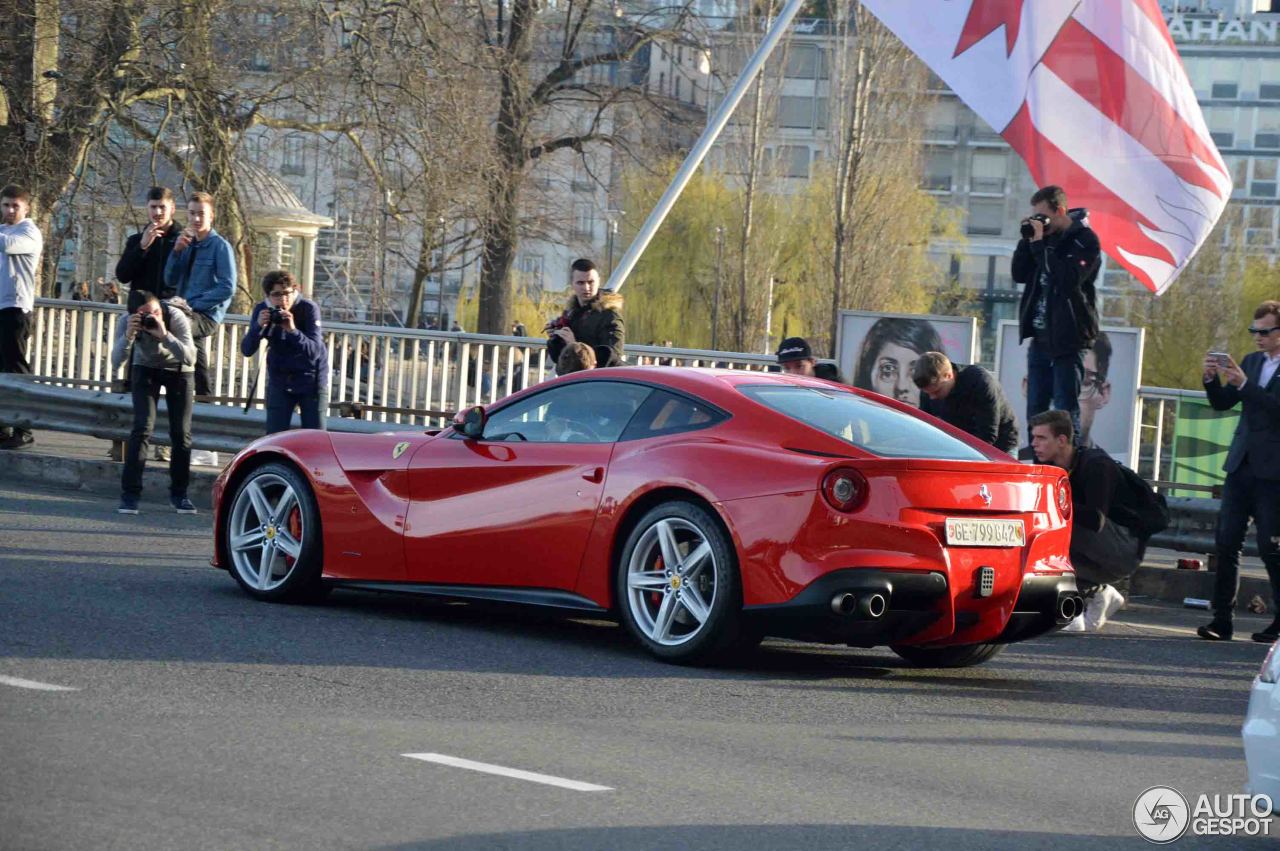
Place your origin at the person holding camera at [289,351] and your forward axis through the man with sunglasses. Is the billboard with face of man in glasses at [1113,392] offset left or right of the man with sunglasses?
left

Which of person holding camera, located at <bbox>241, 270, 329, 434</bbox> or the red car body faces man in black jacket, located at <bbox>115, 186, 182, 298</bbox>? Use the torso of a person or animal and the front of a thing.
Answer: the red car body

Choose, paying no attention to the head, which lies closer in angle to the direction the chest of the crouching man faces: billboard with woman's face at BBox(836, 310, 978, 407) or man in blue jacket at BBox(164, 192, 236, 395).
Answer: the man in blue jacket

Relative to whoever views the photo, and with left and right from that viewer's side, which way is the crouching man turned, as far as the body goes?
facing to the left of the viewer

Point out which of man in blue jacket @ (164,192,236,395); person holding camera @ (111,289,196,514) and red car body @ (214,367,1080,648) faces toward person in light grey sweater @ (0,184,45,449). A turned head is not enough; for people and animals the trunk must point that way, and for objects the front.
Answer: the red car body

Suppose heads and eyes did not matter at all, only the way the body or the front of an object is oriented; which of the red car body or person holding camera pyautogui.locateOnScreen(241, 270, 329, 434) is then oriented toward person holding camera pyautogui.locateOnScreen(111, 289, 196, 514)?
the red car body

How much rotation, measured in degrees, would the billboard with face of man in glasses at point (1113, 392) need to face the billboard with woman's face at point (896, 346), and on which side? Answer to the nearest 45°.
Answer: approximately 90° to its right

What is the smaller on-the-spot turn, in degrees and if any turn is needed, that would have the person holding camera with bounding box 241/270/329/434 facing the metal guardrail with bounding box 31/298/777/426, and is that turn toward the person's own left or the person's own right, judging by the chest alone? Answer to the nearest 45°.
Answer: approximately 180°

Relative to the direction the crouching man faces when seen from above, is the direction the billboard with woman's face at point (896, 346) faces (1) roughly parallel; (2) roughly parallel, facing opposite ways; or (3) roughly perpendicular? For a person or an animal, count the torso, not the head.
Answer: roughly perpendicular

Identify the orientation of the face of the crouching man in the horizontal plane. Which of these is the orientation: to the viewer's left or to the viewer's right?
to the viewer's left

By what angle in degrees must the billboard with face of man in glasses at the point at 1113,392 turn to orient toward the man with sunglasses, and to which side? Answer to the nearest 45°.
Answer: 0° — it already faces them

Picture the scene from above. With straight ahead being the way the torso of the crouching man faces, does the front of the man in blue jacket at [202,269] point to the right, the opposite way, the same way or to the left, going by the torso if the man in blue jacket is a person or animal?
to the left
